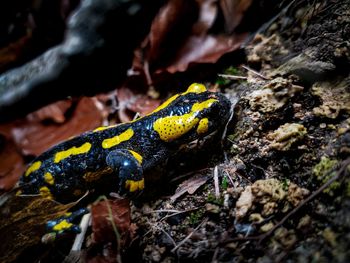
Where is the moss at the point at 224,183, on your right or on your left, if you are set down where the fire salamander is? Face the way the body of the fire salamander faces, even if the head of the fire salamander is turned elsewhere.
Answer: on your right

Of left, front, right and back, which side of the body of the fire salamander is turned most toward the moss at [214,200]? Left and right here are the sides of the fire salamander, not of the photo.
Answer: right

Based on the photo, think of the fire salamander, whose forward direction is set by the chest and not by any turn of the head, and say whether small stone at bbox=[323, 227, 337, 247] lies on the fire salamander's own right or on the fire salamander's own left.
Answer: on the fire salamander's own right

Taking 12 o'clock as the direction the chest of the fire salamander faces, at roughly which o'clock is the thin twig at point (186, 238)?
The thin twig is roughly at 3 o'clock from the fire salamander.

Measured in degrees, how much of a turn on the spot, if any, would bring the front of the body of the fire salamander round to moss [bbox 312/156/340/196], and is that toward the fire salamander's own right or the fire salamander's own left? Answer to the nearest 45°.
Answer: approximately 45° to the fire salamander's own right

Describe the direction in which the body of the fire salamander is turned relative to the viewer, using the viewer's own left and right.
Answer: facing to the right of the viewer

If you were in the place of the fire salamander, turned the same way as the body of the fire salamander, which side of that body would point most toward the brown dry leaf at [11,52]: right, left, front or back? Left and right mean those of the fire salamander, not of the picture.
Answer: left

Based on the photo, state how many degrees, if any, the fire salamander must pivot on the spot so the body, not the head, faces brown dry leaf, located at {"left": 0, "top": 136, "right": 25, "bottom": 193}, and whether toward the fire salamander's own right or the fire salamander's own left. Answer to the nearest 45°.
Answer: approximately 135° to the fire salamander's own left
